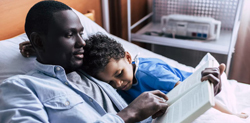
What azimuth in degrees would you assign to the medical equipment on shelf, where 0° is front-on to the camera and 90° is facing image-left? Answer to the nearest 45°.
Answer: approximately 0°

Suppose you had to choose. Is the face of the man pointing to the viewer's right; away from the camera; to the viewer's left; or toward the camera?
to the viewer's right

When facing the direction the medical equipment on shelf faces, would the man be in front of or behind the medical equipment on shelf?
in front

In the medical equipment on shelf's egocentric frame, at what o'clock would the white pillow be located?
The white pillow is roughly at 1 o'clock from the medical equipment on shelf.

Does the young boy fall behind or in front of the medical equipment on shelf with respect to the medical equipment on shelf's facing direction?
in front
